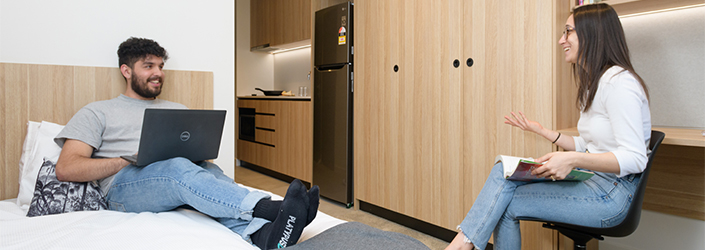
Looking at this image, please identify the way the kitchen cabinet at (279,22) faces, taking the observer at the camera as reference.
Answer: facing the viewer and to the left of the viewer

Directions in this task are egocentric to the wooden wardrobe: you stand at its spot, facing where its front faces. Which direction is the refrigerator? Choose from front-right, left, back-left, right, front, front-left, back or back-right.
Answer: right

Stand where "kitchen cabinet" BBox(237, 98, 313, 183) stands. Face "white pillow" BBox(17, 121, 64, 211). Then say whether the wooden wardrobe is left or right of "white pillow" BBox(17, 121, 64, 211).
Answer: left

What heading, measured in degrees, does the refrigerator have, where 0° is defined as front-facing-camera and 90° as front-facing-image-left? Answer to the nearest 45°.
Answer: approximately 45°

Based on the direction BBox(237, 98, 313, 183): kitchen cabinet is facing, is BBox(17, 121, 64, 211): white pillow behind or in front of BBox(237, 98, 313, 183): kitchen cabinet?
in front

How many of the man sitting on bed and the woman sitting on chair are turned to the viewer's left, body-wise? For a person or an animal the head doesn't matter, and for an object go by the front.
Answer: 1

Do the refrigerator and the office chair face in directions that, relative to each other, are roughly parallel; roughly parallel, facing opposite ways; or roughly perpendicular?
roughly perpendicular

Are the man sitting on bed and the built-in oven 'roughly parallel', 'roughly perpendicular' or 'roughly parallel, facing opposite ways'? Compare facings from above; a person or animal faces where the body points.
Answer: roughly perpendicular

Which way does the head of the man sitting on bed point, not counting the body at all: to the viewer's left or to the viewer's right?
to the viewer's right

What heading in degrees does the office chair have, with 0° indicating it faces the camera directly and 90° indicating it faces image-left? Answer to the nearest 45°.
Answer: approximately 90°

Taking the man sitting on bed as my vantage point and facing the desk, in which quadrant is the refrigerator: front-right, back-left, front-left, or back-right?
front-left

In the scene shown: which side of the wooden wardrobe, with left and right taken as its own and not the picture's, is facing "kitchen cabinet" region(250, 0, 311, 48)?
right

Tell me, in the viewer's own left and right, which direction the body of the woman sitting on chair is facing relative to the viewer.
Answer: facing to the left of the viewer

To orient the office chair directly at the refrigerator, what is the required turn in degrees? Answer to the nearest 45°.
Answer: approximately 45° to its right
